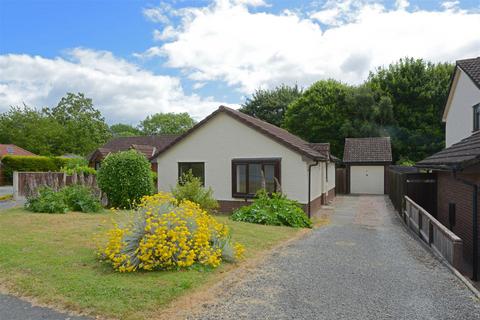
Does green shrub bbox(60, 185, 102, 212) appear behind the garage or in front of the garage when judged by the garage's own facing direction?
in front

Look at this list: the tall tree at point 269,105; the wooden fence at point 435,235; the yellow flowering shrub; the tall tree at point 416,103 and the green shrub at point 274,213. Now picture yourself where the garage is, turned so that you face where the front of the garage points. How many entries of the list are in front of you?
3

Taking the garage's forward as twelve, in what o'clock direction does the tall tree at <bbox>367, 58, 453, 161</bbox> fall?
The tall tree is roughly at 7 o'clock from the garage.

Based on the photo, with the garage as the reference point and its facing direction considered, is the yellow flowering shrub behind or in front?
in front

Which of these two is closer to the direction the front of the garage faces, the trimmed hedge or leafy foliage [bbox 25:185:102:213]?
the leafy foliage

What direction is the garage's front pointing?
toward the camera

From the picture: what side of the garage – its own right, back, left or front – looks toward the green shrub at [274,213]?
front

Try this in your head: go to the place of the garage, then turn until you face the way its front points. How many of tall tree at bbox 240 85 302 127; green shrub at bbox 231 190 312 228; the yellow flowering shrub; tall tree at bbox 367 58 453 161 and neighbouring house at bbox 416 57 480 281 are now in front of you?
3

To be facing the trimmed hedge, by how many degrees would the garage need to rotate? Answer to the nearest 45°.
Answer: approximately 90° to its right

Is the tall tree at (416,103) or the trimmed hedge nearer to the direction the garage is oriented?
the trimmed hedge

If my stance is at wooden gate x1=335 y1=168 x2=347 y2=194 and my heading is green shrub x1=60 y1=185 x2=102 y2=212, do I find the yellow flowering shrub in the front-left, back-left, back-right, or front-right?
front-left

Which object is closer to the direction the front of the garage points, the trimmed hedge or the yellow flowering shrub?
the yellow flowering shrub

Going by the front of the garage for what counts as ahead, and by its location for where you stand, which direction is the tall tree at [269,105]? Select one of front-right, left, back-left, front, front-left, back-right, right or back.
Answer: back-right

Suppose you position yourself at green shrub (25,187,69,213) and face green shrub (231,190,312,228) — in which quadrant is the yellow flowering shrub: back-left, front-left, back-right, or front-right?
front-right

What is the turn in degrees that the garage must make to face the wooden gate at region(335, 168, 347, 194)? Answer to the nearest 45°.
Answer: approximately 90° to its right
